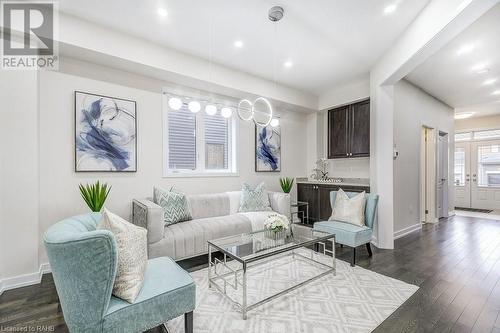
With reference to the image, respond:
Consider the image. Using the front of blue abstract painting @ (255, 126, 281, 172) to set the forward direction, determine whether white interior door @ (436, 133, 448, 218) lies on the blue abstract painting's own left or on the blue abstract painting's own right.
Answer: on the blue abstract painting's own left

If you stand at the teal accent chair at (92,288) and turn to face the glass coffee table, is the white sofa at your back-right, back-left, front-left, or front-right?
front-left

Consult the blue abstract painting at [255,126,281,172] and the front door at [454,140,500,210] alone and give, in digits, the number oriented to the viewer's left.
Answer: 0

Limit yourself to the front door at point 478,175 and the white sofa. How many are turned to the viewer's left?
0

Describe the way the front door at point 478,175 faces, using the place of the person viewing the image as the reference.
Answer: facing the viewer

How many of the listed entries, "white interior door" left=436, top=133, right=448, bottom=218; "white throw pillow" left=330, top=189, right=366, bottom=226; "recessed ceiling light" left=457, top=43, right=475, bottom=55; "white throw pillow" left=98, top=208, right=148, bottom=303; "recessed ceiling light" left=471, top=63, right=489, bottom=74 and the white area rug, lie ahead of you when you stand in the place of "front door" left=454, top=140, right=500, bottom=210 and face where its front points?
6

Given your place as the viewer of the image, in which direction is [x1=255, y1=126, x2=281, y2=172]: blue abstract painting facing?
facing the viewer and to the right of the viewer

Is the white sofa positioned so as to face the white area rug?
yes

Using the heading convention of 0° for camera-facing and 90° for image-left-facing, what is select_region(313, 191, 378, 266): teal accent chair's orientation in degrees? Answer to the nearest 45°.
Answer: approximately 45°

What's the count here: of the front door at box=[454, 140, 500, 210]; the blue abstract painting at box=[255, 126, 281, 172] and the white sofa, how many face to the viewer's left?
0
